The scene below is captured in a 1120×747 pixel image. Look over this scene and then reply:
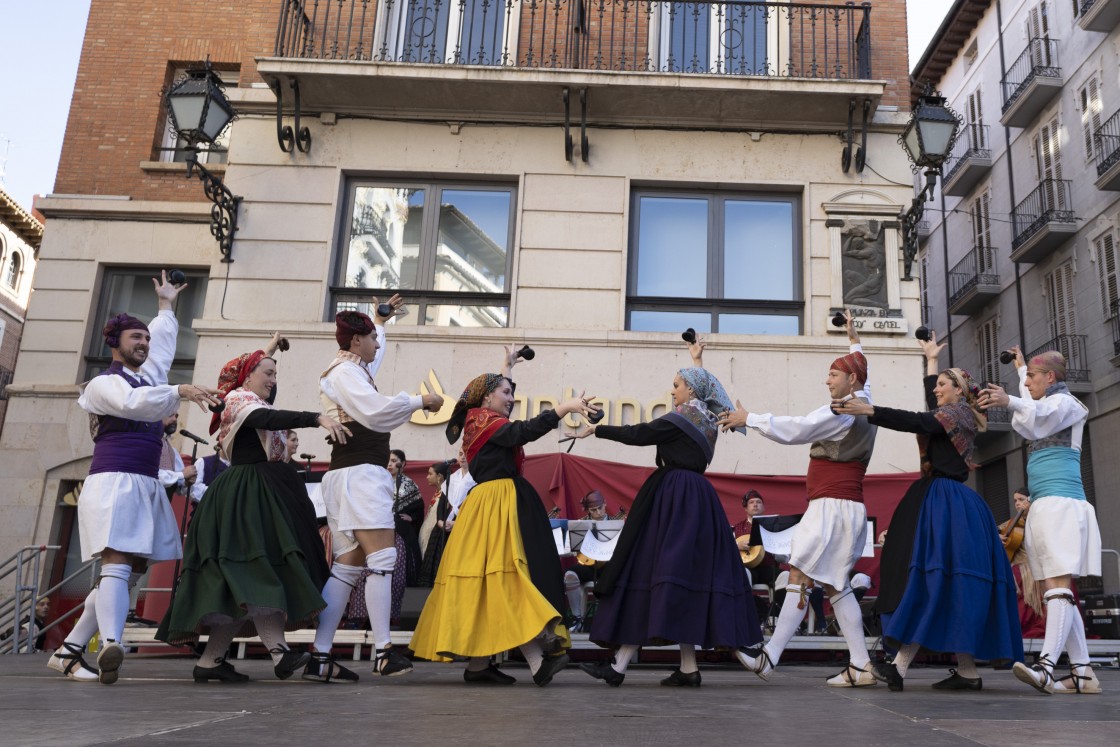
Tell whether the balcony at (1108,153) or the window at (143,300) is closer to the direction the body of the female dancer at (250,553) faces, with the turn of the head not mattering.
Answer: the balcony

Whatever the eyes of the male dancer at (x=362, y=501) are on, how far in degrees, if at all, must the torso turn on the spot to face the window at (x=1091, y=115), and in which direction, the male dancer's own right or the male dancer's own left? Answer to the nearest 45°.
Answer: approximately 45° to the male dancer's own left

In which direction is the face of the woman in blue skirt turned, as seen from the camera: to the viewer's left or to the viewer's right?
to the viewer's left

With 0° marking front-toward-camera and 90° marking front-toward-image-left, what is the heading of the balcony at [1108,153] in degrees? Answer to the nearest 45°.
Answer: approximately 45°

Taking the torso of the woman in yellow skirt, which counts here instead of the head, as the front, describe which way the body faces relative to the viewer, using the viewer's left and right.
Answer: facing to the right of the viewer

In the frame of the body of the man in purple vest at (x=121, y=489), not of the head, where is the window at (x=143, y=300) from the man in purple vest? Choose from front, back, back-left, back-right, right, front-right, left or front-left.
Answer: back-left

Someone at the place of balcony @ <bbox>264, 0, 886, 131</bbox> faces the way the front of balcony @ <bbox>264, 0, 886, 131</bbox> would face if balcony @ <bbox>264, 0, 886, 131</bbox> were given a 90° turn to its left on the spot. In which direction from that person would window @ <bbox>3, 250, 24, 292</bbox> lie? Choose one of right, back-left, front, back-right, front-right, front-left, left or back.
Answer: back-left

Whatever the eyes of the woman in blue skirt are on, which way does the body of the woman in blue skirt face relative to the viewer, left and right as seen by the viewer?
facing to the left of the viewer

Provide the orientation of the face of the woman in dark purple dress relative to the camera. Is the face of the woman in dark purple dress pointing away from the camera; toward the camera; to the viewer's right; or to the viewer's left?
to the viewer's left

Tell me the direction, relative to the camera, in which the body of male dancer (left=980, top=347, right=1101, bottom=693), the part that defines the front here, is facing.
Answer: to the viewer's left

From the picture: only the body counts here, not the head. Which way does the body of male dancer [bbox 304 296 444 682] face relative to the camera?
to the viewer's right
